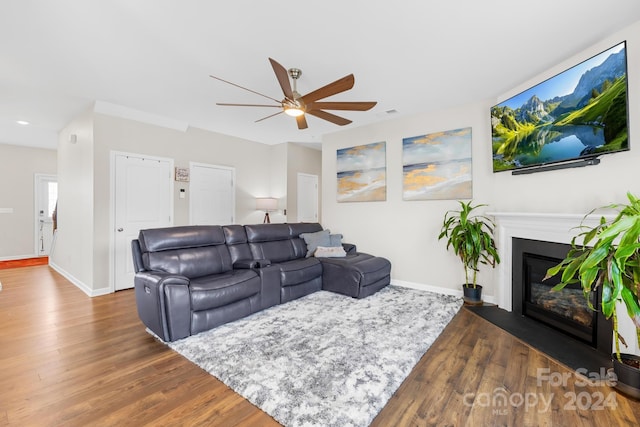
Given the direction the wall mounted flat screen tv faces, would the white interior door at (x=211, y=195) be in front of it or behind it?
in front

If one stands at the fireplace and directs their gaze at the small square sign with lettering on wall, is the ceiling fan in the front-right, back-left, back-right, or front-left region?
front-left

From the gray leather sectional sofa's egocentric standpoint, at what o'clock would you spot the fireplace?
The fireplace is roughly at 11 o'clock from the gray leather sectional sofa.

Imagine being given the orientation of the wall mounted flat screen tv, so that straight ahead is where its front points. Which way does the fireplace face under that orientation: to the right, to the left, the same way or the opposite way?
the same way

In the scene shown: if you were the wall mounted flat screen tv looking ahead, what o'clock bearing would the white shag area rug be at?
The white shag area rug is roughly at 12 o'clock from the wall mounted flat screen tv.

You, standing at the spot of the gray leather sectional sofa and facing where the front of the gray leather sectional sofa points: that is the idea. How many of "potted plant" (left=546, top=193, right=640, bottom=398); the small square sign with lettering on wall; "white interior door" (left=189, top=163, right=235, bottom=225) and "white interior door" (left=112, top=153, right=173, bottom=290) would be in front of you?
1

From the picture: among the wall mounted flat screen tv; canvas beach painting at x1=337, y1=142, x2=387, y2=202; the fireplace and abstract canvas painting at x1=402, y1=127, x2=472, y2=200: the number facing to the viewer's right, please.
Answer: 0

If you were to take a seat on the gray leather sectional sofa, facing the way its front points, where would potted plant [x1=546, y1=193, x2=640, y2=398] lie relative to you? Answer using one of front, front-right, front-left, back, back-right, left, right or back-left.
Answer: front

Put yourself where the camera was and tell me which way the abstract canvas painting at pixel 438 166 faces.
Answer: facing the viewer and to the left of the viewer

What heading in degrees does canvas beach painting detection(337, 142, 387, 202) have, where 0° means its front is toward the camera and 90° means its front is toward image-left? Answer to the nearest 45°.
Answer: approximately 45°

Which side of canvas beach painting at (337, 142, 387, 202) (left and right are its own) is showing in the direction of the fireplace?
left

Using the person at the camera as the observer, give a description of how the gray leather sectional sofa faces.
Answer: facing the viewer and to the right of the viewer

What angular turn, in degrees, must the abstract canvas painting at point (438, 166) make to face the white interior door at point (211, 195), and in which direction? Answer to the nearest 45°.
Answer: approximately 45° to its right

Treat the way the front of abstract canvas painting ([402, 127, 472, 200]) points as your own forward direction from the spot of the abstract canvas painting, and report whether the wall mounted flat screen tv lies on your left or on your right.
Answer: on your left

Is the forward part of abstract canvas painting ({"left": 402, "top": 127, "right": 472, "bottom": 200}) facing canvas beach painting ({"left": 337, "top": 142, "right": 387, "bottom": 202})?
no

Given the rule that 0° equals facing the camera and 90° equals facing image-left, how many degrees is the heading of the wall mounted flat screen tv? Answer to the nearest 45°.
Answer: approximately 45°
